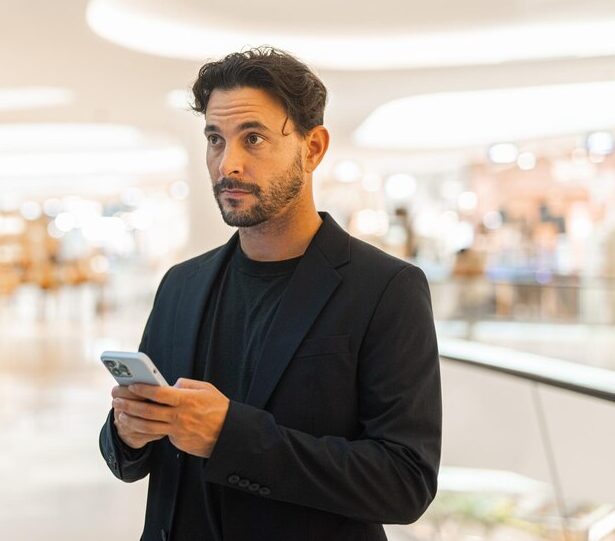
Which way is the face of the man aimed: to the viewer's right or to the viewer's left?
to the viewer's left

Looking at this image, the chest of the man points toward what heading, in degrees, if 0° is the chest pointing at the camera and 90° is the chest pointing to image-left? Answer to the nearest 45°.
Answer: approximately 45°

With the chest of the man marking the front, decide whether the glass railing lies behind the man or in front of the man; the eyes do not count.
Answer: behind
